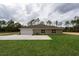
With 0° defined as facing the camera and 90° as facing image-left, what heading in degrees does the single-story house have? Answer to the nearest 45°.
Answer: approximately 0°
